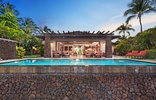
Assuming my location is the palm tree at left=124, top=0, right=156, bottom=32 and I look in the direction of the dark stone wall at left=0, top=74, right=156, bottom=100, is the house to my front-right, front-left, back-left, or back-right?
front-right

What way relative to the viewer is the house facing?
toward the camera

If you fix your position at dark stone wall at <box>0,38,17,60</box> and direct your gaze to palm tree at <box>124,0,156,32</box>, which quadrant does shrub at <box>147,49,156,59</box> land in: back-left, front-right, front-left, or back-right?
front-right

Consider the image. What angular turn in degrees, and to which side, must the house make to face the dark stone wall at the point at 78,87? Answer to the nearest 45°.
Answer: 0° — it already faces it

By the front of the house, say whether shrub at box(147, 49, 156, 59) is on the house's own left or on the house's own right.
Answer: on the house's own left

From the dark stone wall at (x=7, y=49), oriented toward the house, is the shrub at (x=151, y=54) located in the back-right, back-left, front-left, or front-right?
front-right

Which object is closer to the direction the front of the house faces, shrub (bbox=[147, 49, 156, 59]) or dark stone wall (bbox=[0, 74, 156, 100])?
the dark stone wall

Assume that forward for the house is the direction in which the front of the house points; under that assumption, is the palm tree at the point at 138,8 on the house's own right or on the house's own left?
on the house's own left

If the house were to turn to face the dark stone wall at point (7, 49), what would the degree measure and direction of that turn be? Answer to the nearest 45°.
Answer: approximately 45° to its right
